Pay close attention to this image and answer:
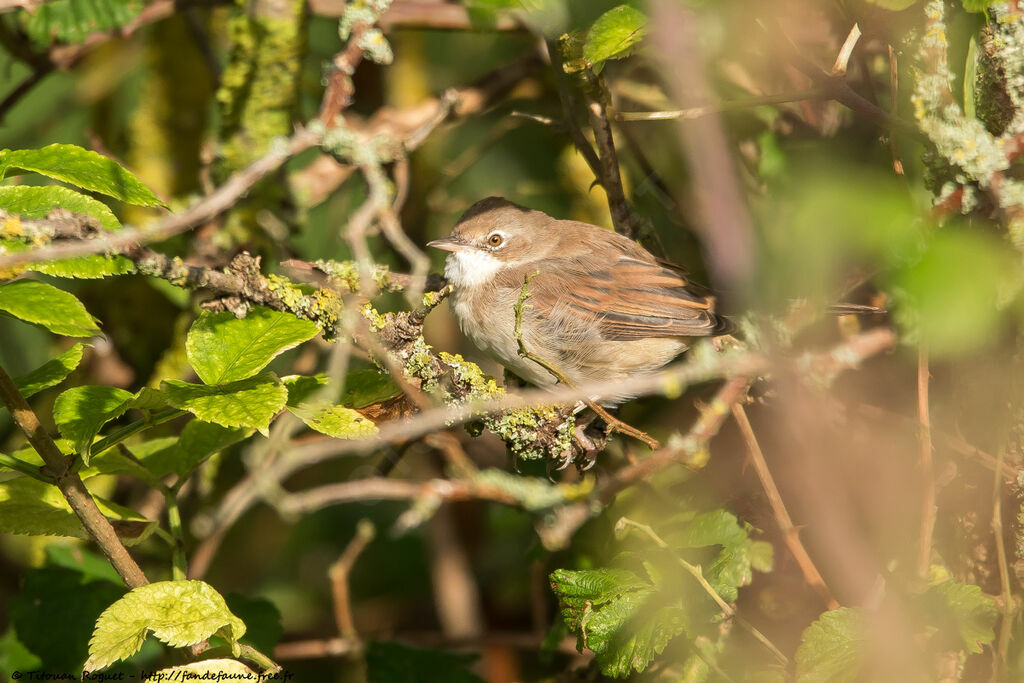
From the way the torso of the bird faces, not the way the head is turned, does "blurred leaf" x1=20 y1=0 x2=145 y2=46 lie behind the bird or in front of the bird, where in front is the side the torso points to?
in front

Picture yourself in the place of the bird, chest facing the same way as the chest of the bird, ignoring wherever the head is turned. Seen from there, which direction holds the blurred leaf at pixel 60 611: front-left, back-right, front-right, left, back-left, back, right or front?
front-left

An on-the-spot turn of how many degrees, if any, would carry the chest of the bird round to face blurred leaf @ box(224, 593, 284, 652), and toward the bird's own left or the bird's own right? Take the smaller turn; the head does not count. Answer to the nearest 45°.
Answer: approximately 45° to the bird's own left

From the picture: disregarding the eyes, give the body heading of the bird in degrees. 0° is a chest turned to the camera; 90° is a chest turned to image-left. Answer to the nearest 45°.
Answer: approximately 90°
